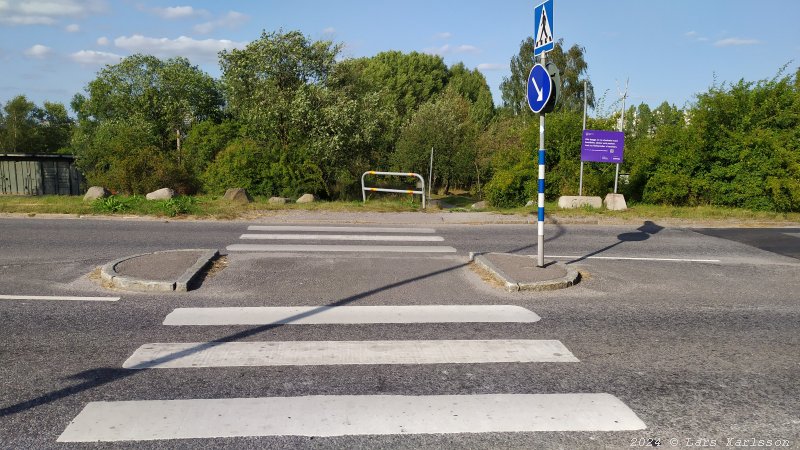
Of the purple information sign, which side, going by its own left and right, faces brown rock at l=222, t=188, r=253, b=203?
right

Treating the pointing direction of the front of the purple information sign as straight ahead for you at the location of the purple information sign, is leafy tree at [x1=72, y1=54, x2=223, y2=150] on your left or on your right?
on your right

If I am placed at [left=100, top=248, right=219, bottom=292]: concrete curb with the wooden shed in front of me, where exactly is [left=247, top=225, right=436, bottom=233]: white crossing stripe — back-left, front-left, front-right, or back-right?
front-right

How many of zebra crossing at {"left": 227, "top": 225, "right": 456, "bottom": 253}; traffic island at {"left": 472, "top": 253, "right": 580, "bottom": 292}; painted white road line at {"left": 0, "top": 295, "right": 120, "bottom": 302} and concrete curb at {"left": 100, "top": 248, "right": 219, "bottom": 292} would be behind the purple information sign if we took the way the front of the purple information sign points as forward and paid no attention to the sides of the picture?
0

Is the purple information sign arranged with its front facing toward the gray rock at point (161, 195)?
no

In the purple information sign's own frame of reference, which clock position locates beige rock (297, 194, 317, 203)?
The beige rock is roughly at 3 o'clock from the purple information sign.

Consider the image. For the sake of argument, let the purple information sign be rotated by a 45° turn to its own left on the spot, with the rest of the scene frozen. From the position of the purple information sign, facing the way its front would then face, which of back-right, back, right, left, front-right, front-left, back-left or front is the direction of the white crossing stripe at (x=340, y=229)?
right

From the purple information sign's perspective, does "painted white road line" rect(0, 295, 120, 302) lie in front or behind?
in front

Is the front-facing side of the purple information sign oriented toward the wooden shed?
no

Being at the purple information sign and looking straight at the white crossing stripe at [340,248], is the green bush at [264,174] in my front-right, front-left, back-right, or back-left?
front-right

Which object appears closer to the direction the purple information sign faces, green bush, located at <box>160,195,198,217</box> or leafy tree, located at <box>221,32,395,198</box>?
the green bush

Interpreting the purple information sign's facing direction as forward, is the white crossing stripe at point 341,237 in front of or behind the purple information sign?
in front

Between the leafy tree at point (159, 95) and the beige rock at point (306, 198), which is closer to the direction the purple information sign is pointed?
the beige rock

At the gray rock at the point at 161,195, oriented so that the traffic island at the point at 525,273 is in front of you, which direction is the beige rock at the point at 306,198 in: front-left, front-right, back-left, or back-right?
front-left

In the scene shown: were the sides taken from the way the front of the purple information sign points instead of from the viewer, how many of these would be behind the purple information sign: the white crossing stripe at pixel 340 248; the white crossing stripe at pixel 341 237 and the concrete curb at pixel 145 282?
0

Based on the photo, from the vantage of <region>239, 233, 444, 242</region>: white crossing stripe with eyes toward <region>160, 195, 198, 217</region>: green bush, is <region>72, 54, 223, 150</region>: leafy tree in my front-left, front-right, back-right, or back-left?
front-right

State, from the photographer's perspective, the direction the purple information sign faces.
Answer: facing the viewer

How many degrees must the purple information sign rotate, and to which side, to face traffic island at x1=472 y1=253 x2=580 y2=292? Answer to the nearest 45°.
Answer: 0° — it already faces it

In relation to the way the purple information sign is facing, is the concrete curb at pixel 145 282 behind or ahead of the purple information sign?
ahead

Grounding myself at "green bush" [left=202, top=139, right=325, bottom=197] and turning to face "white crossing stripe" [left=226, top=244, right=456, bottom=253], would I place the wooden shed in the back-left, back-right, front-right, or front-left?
back-right

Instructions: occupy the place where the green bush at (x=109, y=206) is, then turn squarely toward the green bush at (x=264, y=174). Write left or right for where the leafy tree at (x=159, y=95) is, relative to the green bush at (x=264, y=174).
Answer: left

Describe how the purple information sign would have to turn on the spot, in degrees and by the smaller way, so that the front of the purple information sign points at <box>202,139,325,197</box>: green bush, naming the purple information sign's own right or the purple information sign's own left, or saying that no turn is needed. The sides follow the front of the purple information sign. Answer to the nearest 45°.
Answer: approximately 90° to the purple information sign's own right

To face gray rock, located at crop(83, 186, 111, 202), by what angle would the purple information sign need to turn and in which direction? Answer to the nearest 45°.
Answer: approximately 90° to its right
